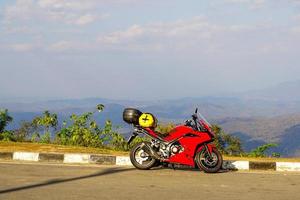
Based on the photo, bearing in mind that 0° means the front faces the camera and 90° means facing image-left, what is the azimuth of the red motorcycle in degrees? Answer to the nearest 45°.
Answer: approximately 270°

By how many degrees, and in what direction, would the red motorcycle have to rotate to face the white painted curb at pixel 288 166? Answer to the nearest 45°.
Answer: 0° — it already faces it

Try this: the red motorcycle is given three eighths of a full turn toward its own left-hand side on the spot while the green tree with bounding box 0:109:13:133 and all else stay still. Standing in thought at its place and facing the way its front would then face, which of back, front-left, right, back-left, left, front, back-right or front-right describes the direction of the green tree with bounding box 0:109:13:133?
front

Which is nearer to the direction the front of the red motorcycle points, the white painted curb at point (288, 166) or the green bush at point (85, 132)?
the white painted curb

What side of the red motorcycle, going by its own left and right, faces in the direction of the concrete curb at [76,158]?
back

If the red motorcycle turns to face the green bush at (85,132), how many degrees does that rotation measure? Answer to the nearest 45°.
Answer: approximately 135° to its left

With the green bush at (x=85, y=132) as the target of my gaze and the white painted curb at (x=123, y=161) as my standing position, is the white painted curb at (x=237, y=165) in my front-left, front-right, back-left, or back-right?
back-right
